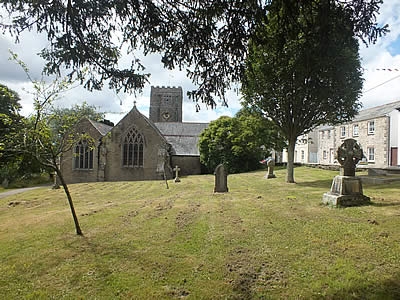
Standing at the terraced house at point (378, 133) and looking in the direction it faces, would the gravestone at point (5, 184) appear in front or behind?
in front

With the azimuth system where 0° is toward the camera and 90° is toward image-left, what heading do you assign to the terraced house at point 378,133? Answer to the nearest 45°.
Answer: approximately 45°

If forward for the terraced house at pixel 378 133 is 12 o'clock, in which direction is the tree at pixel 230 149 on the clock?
The tree is roughly at 1 o'clock from the terraced house.

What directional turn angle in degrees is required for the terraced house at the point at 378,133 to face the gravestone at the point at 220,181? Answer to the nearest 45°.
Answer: approximately 45° to its left

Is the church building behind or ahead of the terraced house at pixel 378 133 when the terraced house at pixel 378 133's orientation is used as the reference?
ahead

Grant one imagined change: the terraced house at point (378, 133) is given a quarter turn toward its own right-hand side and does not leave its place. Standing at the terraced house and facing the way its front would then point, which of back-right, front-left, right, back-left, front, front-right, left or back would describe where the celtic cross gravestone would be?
back-left
